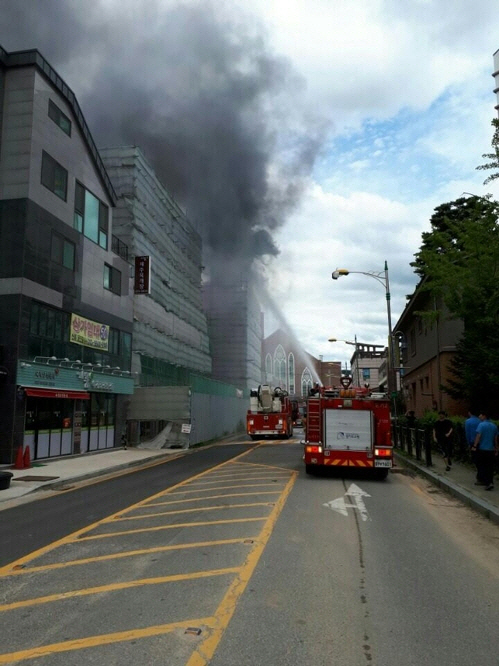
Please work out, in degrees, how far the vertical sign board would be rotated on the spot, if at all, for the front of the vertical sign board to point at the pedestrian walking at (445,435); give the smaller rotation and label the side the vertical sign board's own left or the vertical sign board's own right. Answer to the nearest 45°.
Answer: approximately 45° to the vertical sign board's own left

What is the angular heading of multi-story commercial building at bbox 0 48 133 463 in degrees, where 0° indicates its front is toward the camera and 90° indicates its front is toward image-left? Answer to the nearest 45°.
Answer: approximately 315°

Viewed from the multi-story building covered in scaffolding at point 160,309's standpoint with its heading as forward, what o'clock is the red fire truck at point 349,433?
The red fire truck is roughly at 1 o'clock from the multi-story building covered in scaffolding.

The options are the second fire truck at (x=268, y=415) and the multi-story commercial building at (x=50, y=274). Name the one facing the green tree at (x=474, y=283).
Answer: the multi-story commercial building

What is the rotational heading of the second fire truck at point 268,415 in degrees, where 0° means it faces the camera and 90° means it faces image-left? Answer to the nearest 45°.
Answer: approximately 180°

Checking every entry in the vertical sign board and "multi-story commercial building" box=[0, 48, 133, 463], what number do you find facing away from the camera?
0

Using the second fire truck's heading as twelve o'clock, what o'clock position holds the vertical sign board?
The vertical sign board is roughly at 8 o'clock from the second fire truck.

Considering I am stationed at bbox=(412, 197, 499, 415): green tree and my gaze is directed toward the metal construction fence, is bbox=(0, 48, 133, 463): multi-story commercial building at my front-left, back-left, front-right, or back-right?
front-left

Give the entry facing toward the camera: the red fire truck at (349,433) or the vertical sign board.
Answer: the vertical sign board

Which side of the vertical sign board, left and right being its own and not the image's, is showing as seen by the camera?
front

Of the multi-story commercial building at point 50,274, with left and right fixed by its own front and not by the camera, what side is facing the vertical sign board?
left

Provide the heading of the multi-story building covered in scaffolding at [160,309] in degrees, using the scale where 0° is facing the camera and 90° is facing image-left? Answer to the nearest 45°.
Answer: approximately 315°

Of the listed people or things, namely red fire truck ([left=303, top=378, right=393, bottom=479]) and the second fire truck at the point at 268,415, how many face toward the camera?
0

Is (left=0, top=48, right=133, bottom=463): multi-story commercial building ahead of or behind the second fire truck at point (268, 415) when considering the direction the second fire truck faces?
behind

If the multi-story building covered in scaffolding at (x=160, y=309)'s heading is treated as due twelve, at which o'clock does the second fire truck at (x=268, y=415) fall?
The second fire truck is roughly at 11 o'clock from the multi-story building covered in scaffolding.

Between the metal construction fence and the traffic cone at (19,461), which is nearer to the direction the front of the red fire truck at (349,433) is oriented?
the metal construction fence

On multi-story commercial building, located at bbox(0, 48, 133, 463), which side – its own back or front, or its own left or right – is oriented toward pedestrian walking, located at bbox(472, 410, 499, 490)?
front

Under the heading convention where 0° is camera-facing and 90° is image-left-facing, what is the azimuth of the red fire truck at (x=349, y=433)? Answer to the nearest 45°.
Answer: approximately 180°
